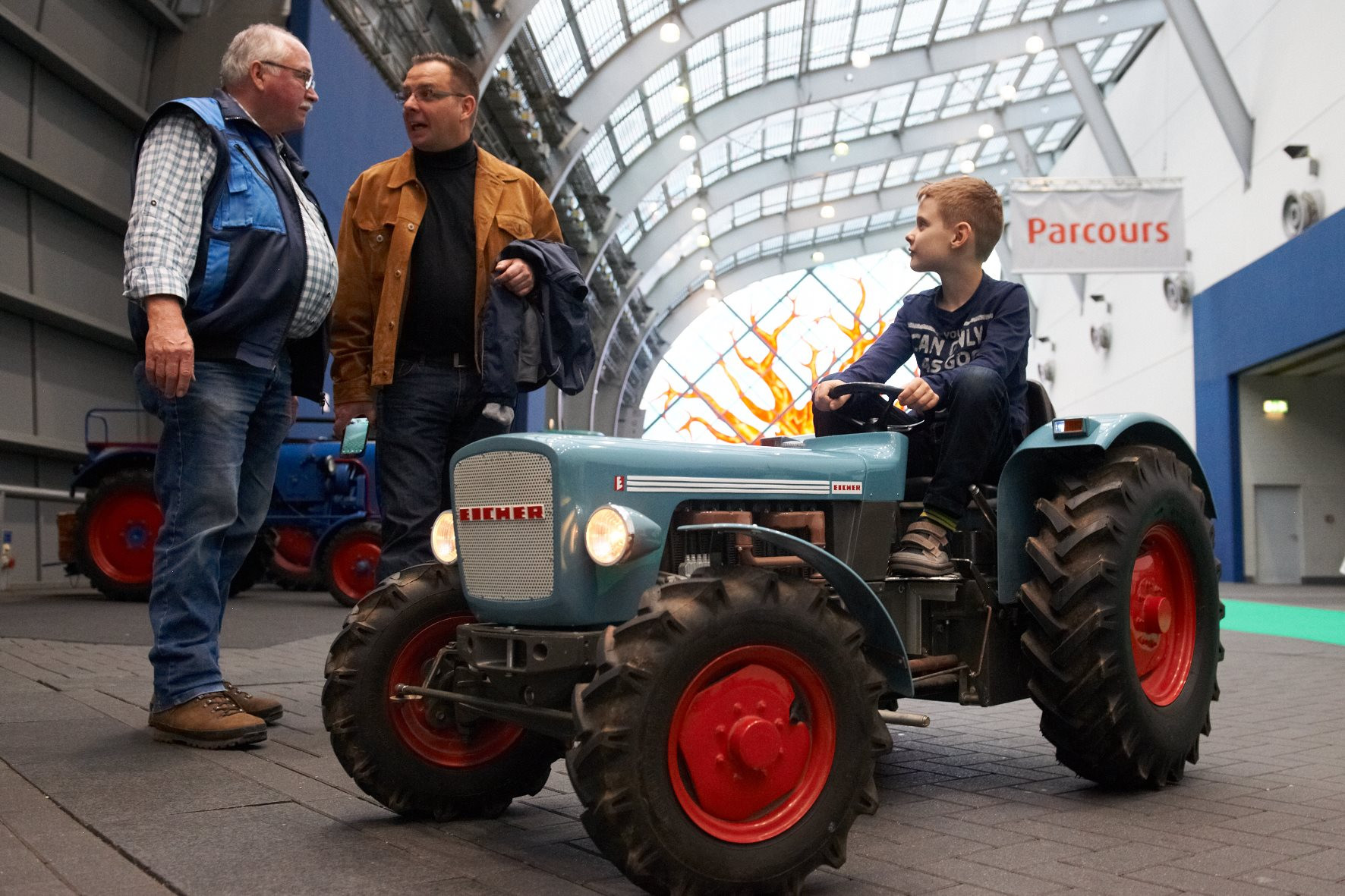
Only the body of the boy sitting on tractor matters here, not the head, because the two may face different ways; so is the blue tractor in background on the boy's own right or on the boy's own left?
on the boy's own right

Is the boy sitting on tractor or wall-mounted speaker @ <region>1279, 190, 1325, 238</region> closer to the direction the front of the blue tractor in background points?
the wall-mounted speaker

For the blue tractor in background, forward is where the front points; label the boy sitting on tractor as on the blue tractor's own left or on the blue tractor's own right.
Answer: on the blue tractor's own right

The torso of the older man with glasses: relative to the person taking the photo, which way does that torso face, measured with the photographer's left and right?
facing to the right of the viewer

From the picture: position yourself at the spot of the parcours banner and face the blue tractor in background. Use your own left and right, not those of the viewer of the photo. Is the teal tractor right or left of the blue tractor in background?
left

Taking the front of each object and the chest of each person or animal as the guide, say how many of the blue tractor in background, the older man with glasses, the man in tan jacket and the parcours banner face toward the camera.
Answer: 2

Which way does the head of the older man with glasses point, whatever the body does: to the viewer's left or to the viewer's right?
to the viewer's right

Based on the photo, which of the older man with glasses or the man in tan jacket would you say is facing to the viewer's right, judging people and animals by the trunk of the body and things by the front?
the older man with glasses

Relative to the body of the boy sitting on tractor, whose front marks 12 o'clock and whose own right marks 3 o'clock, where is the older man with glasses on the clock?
The older man with glasses is roughly at 1 o'clock from the boy sitting on tractor.

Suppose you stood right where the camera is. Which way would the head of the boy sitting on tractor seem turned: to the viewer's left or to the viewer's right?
to the viewer's left
